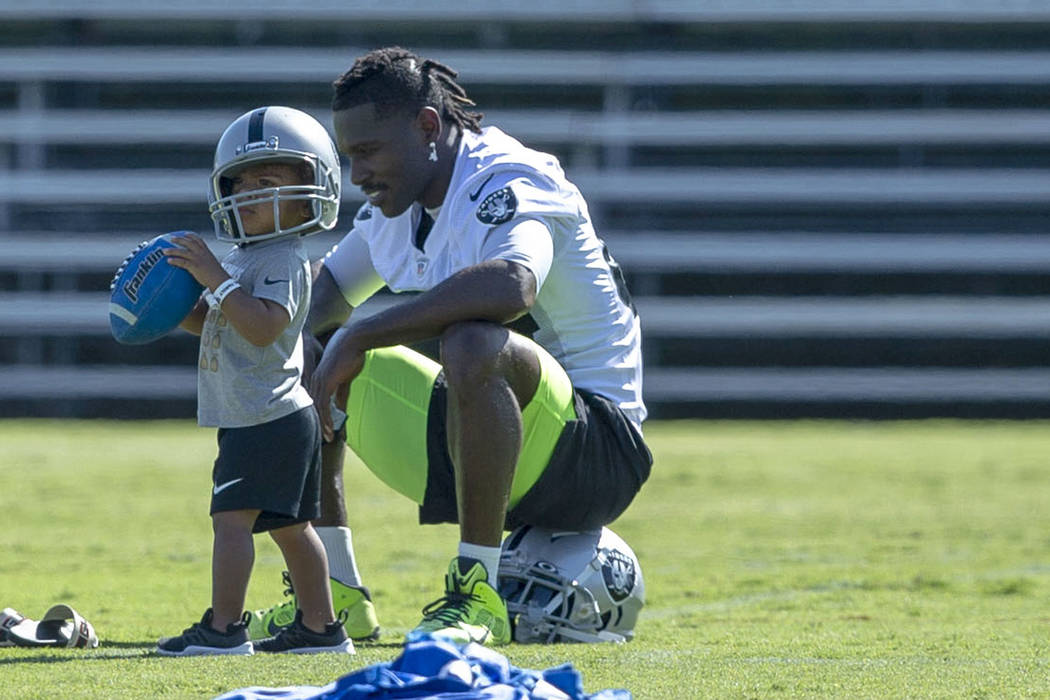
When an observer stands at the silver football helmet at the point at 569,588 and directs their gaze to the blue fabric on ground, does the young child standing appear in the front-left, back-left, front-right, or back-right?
front-right

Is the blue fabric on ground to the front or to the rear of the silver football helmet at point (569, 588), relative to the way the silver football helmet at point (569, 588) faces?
to the front

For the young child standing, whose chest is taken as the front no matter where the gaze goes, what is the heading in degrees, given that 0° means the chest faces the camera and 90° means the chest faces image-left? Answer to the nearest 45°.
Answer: approximately 90°

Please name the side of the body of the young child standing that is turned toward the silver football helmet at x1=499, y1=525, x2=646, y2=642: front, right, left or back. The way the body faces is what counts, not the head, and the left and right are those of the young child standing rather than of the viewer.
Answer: back

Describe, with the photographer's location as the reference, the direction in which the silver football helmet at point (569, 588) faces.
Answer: facing the viewer and to the left of the viewer

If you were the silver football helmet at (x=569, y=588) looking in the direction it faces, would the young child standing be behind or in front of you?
in front

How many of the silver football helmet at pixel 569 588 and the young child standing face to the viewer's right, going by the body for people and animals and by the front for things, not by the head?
0
